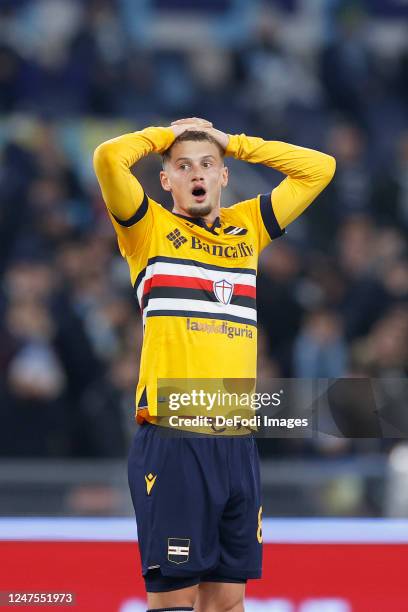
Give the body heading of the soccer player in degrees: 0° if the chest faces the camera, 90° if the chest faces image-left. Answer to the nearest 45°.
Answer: approximately 315°
